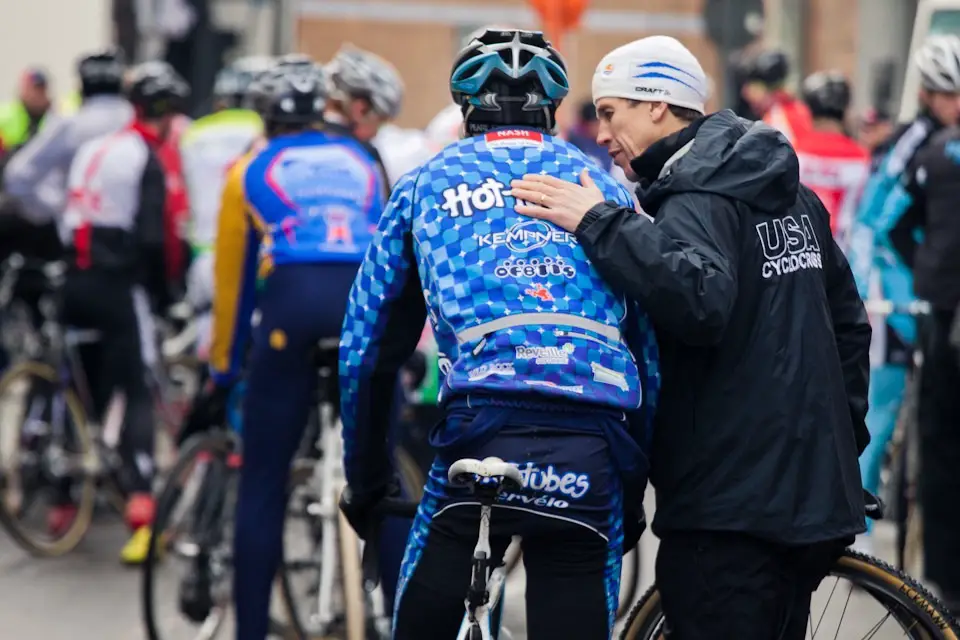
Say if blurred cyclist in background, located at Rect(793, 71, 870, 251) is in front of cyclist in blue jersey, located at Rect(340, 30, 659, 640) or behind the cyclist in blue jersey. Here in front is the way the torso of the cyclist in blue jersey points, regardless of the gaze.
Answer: in front

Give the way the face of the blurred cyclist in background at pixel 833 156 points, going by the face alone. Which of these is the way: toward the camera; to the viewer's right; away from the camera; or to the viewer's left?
away from the camera

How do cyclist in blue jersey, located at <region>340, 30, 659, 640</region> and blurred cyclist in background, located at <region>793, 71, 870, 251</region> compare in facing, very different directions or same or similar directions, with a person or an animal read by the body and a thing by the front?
same or similar directions

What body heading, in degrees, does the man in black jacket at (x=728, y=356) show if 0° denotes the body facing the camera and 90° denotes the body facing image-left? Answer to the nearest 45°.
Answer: approximately 135°

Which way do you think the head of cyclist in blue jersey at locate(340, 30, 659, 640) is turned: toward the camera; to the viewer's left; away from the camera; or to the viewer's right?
away from the camera

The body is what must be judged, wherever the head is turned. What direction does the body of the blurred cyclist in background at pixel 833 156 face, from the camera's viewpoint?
away from the camera

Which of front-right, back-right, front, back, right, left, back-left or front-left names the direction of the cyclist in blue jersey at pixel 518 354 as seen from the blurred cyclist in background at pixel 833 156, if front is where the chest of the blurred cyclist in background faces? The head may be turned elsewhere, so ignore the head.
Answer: back

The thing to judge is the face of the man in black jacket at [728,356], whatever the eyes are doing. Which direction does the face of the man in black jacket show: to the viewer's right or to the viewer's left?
to the viewer's left

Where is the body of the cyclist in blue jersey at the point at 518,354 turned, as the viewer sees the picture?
away from the camera

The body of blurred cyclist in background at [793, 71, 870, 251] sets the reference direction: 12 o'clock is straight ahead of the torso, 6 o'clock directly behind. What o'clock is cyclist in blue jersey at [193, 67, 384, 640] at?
The cyclist in blue jersey is roughly at 7 o'clock from the blurred cyclist in background.

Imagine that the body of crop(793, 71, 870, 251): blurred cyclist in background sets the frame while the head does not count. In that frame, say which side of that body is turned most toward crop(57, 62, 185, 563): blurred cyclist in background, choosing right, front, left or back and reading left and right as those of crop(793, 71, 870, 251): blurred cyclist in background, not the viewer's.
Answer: left

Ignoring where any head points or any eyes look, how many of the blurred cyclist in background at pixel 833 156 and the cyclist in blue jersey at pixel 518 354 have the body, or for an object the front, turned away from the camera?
2
